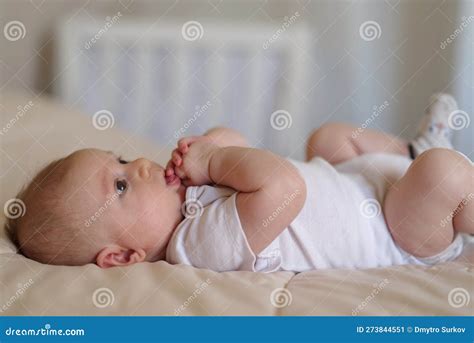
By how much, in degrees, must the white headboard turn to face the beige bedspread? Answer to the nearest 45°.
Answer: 0° — it already faces it

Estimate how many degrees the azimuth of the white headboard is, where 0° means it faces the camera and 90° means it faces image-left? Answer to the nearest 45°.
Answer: approximately 0°
